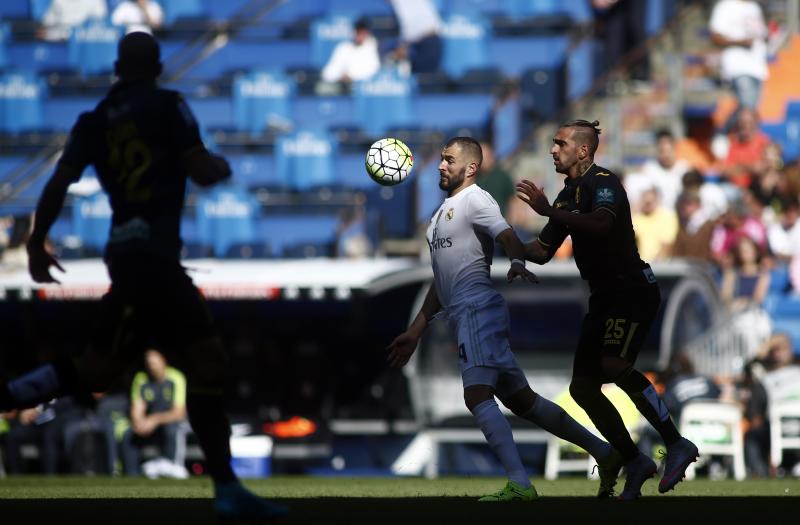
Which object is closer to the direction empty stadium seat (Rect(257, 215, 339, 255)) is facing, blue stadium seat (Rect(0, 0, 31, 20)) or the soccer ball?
the soccer ball

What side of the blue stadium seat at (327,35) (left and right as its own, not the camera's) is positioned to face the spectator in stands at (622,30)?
left

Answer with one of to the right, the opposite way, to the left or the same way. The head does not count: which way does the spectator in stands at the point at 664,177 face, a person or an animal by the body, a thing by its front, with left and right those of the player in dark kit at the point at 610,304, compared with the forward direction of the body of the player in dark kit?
to the left

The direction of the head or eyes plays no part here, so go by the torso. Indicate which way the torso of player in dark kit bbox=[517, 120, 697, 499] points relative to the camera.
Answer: to the viewer's left

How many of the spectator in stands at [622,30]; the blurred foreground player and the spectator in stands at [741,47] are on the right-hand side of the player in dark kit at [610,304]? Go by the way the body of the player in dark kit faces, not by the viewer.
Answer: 2

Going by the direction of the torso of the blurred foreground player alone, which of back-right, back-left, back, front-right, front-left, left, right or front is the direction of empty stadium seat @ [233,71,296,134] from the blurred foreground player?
front-left

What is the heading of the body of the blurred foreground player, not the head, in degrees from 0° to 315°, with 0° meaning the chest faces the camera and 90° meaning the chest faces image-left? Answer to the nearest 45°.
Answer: approximately 225°

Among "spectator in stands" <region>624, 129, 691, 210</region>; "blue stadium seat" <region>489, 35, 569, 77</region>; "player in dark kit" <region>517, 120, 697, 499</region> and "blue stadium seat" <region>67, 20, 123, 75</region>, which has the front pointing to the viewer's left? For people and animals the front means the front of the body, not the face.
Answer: the player in dark kit
